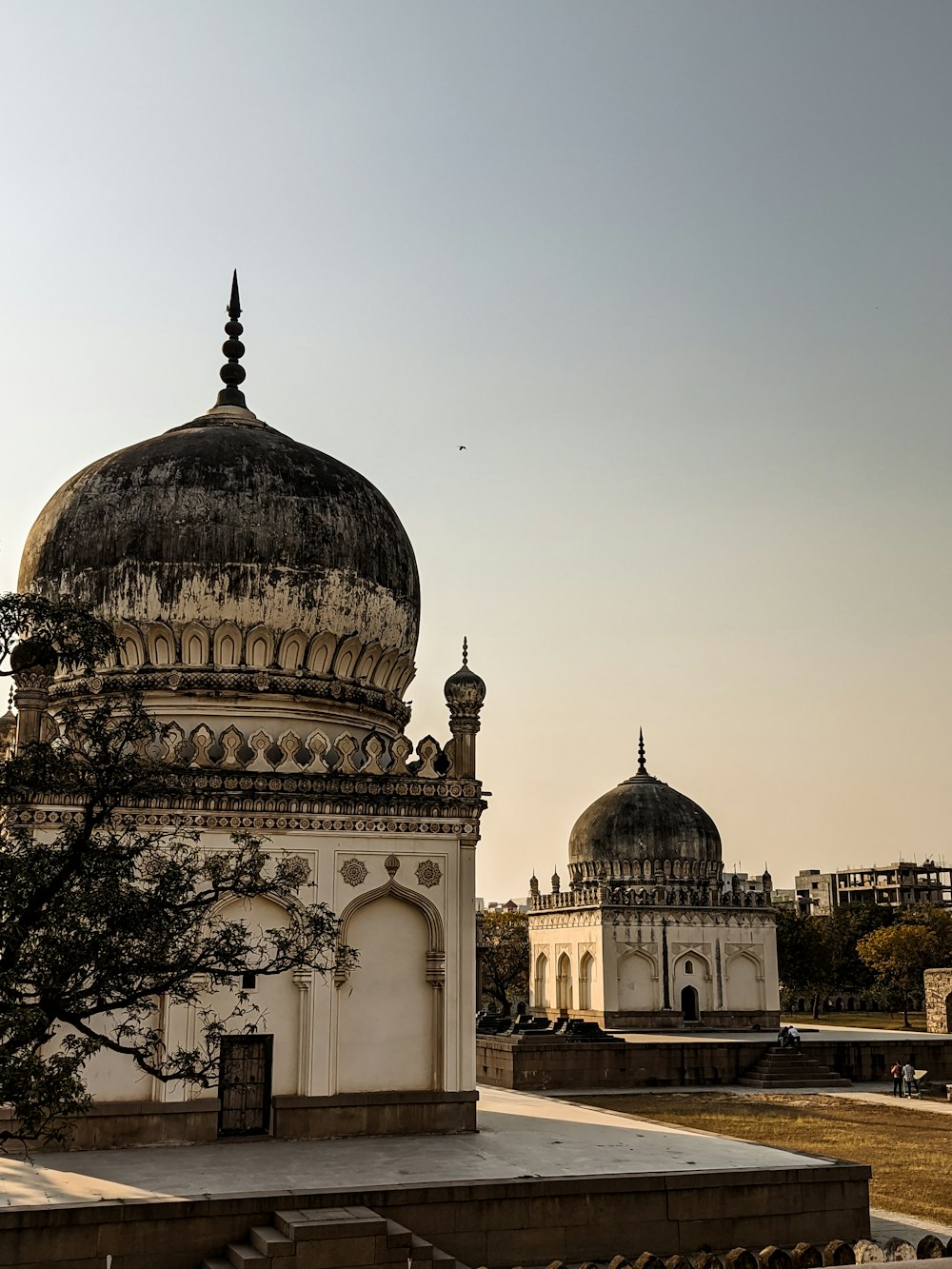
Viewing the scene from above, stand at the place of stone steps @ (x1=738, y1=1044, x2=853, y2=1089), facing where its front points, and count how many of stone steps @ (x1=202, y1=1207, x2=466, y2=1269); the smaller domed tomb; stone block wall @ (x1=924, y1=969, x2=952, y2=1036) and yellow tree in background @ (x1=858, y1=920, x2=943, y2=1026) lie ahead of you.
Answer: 1

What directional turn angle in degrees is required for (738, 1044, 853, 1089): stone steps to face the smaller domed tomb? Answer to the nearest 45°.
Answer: approximately 180°

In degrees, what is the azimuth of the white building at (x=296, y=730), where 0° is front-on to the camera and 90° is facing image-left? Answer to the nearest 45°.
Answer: approximately 0°

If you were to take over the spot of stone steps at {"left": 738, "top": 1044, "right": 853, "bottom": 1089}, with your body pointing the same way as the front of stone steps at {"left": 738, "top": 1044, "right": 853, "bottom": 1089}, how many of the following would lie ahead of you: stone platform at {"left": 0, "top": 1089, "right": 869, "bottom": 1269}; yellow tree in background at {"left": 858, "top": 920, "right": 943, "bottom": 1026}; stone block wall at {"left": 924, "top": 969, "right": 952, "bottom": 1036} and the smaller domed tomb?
1

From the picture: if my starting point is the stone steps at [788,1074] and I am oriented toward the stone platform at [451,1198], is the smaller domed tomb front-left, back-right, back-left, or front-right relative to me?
back-right

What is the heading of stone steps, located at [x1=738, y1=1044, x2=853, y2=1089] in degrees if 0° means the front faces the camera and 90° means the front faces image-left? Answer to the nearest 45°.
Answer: approximately 0°

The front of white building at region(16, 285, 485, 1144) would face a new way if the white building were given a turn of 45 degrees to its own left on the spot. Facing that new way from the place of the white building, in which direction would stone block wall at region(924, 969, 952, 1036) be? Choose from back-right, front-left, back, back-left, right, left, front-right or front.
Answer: left

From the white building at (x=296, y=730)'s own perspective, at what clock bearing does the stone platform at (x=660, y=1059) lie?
The stone platform is roughly at 7 o'clock from the white building.

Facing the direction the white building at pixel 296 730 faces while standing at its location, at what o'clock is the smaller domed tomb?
The smaller domed tomb is roughly at 7 o'clock from the white building.

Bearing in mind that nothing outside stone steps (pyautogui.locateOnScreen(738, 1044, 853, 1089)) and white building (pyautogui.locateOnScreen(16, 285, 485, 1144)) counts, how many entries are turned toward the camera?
2

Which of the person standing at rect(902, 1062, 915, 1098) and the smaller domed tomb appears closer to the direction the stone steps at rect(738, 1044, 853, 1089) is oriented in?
the person standing

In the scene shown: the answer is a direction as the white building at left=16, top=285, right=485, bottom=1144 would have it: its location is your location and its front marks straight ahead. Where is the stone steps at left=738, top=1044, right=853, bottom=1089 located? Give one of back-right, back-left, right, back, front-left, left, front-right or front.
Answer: back-left

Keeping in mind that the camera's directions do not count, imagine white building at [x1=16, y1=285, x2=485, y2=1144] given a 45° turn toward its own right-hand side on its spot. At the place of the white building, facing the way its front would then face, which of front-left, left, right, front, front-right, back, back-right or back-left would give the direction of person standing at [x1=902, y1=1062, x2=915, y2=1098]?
back

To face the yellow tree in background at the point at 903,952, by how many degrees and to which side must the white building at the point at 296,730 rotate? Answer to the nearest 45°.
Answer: approximately 135° to its left

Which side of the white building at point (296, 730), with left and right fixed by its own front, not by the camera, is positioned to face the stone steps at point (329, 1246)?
front
